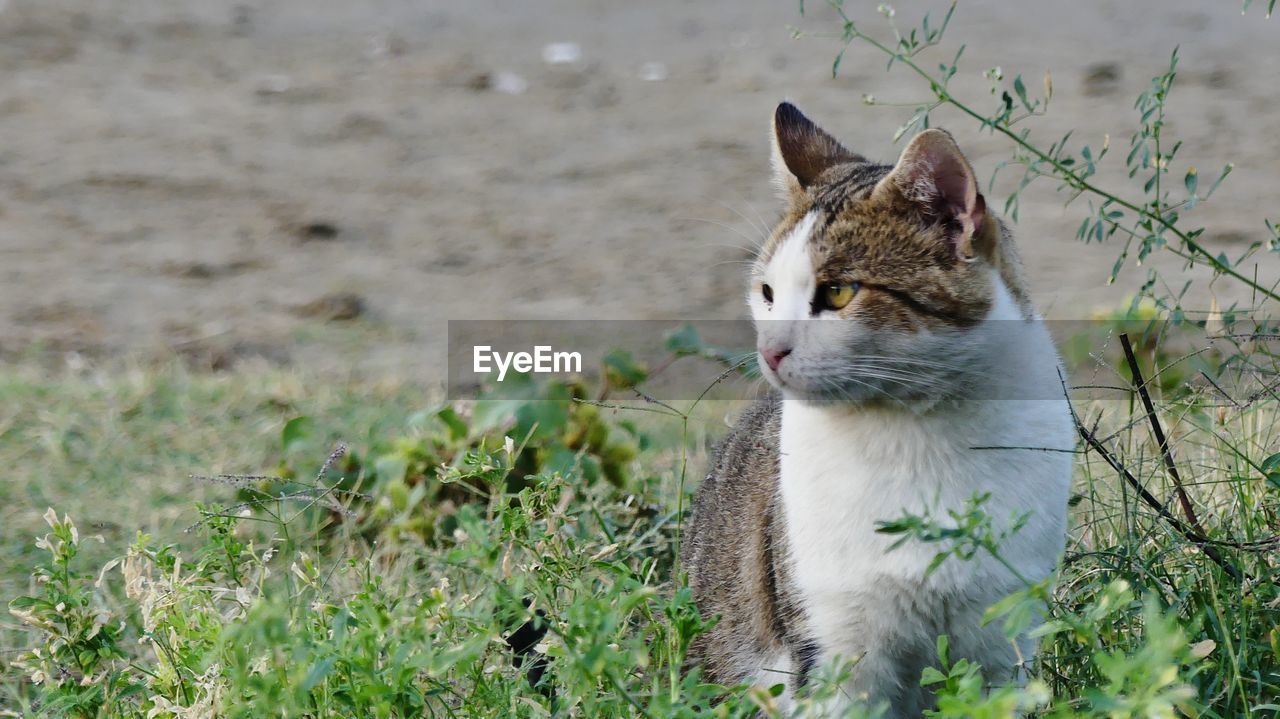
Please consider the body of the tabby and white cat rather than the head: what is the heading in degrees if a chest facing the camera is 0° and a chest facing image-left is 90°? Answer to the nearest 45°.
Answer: approximately 315°

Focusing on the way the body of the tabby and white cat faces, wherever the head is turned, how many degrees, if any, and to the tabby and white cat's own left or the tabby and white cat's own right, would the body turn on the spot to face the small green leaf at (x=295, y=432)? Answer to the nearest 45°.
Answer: approximately 180°
